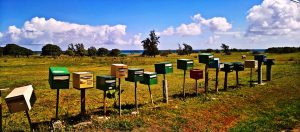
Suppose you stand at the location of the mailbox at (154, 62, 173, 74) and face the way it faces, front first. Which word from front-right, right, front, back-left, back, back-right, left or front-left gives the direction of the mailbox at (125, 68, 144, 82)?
right

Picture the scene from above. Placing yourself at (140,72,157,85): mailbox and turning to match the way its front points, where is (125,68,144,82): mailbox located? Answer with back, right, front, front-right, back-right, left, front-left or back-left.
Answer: right

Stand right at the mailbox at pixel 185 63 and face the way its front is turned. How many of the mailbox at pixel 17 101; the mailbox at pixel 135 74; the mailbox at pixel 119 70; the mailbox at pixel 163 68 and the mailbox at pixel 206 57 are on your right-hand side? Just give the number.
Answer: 4

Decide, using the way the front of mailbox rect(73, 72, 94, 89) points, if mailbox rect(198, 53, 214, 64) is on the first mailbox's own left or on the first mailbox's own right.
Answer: on the first mailbox's own left

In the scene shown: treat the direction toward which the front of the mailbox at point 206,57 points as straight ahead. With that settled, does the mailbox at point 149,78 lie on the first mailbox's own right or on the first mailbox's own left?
on the first mailbox's own right

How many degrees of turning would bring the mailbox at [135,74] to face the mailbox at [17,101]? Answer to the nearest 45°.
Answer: approximately 90° to its right

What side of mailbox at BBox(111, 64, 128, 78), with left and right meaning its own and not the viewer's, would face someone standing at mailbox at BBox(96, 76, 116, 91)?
right

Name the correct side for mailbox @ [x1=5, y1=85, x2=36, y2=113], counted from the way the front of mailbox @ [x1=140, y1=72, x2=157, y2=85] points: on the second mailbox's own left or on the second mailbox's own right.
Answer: on the second mailbox's own right

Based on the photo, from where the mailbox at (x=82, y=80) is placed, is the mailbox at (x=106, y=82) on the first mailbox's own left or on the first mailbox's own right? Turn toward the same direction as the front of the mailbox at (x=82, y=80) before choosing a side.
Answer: on the first mailbox's own left

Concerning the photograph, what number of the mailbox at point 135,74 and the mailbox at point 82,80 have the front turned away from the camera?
0

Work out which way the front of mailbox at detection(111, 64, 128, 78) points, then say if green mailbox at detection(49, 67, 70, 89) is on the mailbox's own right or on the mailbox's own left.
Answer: on the mailbox's own right

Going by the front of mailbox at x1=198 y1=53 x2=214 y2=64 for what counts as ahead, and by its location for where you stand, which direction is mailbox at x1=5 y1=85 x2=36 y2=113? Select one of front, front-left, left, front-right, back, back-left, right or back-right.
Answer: right

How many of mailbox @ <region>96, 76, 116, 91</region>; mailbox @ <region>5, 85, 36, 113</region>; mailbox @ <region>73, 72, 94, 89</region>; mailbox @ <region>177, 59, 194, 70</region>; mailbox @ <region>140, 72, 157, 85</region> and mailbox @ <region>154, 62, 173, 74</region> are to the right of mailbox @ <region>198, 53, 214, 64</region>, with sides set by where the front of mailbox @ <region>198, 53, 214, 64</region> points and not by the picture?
6

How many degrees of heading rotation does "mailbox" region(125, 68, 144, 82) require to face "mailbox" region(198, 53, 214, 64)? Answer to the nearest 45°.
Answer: approximately 90° to its left

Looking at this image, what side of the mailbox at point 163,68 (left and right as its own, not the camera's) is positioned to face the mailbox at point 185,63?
left

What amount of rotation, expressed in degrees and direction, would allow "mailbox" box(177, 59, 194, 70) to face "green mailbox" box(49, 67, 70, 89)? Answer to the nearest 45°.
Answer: approximately 90° to its right
